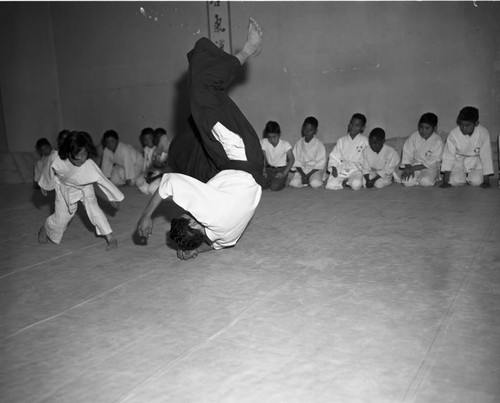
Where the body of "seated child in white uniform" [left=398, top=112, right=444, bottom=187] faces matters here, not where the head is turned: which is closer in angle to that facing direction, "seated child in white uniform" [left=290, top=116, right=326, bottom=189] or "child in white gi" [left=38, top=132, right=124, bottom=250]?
the child in white gi

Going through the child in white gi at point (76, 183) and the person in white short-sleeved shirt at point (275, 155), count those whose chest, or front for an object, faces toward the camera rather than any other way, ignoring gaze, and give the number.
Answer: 2

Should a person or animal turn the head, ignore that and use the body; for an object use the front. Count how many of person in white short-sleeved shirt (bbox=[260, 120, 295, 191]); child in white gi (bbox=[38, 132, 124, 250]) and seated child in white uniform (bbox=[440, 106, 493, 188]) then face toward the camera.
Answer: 3

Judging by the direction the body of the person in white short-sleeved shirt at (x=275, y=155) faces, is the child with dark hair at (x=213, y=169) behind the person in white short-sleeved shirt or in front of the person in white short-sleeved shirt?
in front

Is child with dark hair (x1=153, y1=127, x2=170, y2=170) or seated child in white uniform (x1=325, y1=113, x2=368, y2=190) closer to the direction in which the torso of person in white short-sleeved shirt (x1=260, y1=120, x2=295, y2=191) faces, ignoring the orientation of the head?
the seated child in white uniform

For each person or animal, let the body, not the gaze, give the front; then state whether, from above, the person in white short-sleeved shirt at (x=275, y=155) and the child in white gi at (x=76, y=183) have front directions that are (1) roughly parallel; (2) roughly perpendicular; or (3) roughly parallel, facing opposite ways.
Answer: roughly parallel

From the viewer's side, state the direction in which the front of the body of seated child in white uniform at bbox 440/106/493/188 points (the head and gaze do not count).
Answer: toward the camera

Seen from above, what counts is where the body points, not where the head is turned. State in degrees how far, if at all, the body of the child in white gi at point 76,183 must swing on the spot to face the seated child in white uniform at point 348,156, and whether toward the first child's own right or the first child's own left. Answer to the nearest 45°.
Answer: approximately 135° to the first child's own left

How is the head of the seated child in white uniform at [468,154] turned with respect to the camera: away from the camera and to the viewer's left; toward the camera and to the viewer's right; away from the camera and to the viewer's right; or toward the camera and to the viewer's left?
toward the camera and to the viewer's left

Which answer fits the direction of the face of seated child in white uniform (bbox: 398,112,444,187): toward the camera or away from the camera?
toward the camera

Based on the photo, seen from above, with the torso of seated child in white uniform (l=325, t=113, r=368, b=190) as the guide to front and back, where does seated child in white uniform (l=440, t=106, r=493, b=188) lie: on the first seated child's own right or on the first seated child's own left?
on the first seated child's own left

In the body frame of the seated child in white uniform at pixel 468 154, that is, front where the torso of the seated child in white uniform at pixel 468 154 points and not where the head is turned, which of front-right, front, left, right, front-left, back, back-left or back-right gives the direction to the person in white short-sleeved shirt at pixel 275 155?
right

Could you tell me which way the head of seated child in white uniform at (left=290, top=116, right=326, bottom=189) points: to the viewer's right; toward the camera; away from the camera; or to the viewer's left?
toward the camera

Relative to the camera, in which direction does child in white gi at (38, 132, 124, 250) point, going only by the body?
toward the camera

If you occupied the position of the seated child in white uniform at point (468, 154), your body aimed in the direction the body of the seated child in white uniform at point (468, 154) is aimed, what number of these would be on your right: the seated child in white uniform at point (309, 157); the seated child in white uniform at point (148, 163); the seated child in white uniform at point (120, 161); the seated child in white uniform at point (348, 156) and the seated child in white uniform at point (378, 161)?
5

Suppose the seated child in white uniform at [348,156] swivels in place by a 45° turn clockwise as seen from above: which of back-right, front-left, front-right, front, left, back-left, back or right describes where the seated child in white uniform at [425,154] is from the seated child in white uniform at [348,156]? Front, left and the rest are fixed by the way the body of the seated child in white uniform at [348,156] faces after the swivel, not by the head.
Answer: back
